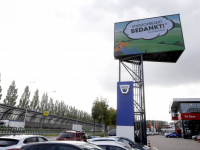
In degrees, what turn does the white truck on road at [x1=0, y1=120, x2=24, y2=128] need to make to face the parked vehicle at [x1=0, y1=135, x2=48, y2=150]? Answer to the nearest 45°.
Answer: approximately 90° to its left

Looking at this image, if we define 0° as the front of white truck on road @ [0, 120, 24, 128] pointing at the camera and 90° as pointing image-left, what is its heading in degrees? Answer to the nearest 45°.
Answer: approximately 90°

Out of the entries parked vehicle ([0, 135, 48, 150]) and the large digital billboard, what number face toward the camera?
1
